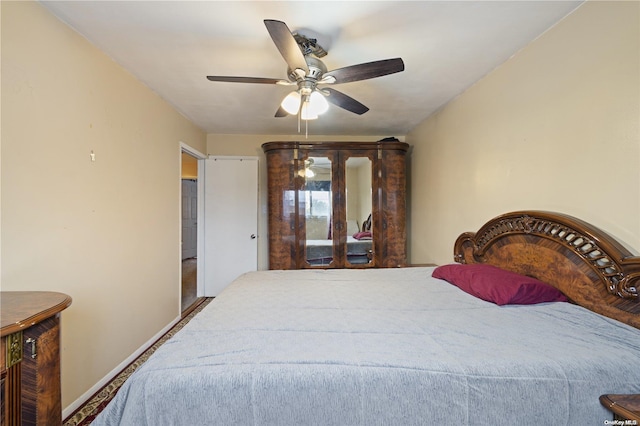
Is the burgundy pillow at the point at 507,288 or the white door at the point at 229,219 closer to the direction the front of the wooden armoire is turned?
the burgundy pillow

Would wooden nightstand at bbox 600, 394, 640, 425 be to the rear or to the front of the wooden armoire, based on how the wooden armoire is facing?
to the front

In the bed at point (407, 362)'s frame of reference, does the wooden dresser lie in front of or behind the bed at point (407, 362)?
in front

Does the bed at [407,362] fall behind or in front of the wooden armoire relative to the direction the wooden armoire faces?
in front

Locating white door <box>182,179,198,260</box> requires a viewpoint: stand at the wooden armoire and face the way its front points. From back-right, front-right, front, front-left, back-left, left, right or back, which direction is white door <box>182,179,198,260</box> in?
back-right

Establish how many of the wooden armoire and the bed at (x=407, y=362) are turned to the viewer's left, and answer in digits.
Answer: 1

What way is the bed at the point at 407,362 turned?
to the viewer's left

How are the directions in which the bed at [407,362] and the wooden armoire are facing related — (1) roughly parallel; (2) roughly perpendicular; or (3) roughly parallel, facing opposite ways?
roughly perpendicular

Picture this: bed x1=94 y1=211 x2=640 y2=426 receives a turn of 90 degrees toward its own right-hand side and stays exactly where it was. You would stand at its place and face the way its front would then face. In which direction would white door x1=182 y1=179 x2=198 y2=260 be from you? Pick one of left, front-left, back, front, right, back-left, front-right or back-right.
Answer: front-left

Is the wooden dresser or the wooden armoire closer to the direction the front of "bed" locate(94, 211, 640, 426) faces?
the wooden dresser
